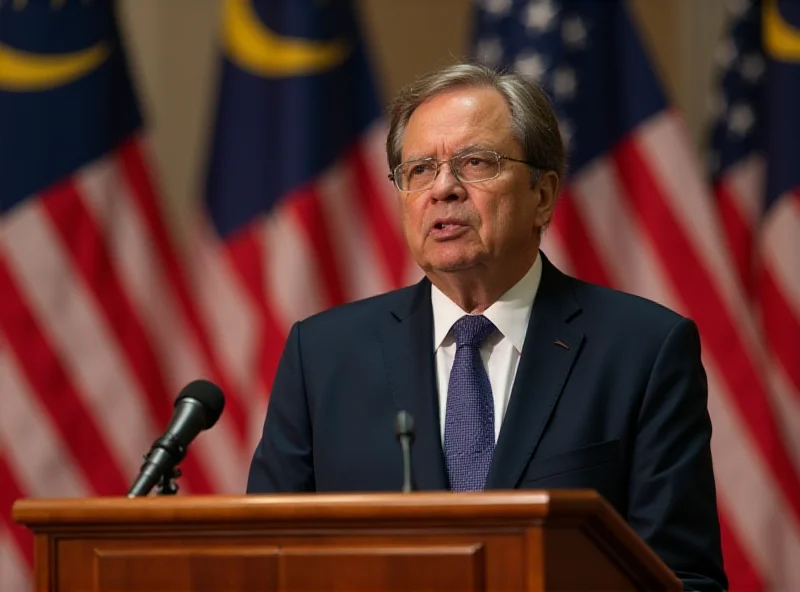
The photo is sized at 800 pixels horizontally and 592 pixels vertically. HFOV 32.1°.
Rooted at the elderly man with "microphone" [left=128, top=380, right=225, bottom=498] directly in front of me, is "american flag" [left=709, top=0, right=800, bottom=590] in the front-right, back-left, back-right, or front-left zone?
back-right

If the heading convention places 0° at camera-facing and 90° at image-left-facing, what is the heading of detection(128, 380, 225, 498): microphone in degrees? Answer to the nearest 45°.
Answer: approximately 270°

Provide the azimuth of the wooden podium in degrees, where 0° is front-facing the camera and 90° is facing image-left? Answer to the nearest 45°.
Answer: approximately 45°

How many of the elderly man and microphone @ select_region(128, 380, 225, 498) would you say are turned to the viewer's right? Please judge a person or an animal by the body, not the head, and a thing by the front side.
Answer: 1

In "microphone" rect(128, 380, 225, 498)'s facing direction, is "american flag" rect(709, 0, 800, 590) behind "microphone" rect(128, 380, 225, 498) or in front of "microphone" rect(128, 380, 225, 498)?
in front

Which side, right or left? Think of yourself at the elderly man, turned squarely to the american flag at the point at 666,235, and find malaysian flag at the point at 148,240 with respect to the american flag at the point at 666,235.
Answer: left

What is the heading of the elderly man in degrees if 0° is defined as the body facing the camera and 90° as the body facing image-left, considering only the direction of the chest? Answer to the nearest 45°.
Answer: approximately 45°
